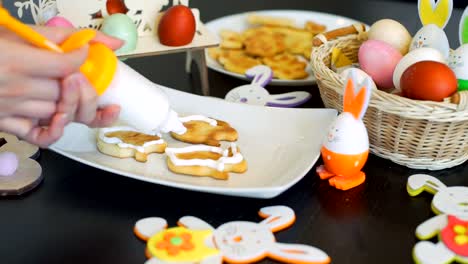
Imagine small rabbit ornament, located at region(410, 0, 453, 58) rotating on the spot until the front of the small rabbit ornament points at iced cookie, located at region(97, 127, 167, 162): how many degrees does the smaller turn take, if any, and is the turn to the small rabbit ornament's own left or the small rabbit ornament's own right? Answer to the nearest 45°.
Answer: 0° — it already faces it

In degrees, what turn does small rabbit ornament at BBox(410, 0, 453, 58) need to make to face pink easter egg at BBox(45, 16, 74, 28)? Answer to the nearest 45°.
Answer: approximately 45° to its right

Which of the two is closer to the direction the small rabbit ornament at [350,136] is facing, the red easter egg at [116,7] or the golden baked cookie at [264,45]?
the red easter egg

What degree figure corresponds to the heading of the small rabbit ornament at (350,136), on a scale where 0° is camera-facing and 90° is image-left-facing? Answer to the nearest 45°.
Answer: approximately 45°

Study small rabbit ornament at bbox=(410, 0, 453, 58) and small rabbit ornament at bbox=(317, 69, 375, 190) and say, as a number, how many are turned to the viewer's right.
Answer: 0

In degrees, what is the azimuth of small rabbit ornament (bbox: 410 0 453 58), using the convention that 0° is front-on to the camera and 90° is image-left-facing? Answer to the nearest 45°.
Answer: approximately 45°
